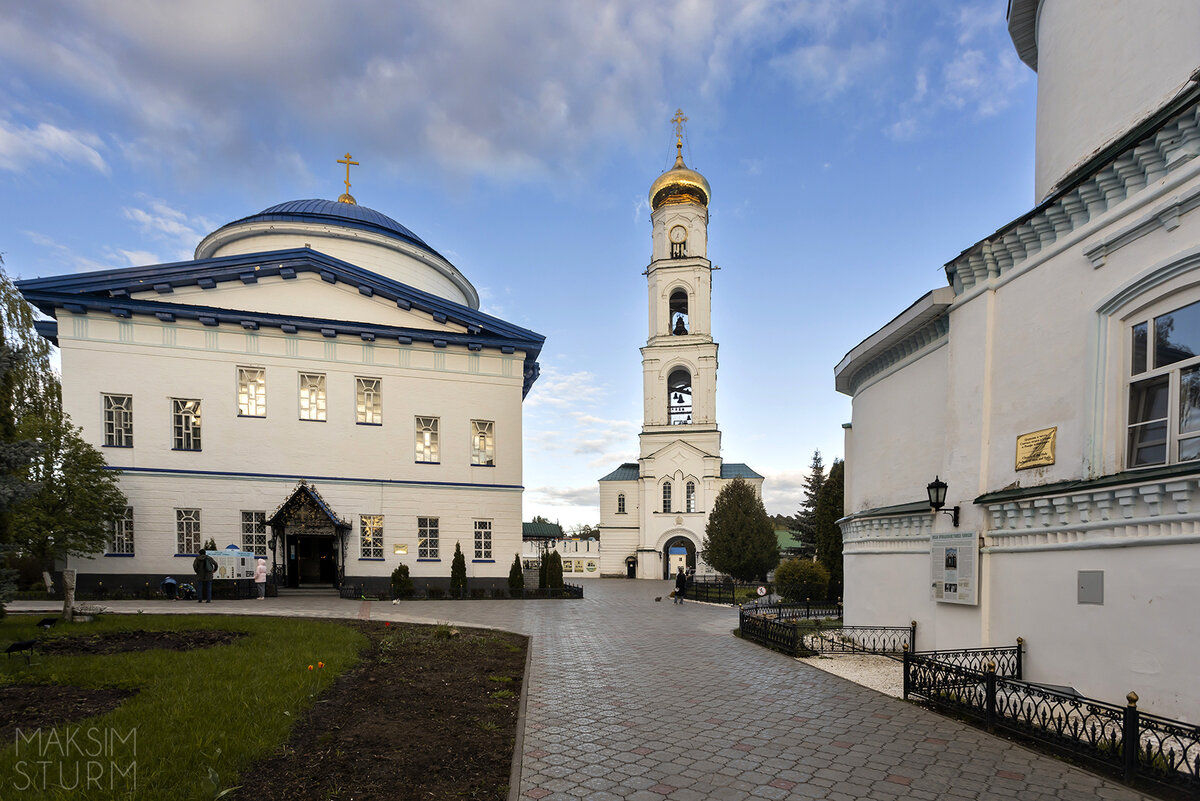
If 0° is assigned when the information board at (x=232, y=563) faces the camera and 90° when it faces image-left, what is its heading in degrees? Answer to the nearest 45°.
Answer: approximately 0°

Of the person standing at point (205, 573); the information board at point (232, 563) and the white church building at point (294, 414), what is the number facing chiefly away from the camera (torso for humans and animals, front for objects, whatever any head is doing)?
1

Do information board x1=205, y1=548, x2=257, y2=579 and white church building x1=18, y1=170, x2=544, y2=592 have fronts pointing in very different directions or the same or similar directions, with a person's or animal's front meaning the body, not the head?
same or similar directions

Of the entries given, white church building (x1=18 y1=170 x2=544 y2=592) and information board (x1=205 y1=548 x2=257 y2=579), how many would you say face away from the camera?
0

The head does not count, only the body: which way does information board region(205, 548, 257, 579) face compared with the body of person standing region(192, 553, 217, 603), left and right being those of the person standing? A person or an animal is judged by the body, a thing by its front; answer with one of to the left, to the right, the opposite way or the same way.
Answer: the opposite way

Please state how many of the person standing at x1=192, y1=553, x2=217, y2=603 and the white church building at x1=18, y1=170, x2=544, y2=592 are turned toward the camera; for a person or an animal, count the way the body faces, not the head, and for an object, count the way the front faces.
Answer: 1

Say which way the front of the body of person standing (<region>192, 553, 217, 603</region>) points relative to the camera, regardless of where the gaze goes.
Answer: away from the camera

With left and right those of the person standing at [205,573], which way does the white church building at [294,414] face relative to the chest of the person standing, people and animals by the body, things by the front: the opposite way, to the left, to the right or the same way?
the opposite way

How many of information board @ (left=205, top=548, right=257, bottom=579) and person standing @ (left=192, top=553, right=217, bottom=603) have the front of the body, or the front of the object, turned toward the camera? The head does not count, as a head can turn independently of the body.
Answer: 1

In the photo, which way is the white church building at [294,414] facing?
toward the camera

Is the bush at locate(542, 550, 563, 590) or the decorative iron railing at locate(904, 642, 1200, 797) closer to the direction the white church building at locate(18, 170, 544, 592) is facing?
the decorative iron railing

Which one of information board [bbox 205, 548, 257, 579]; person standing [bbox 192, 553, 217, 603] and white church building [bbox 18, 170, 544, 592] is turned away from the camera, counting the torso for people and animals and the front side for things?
the person standing
